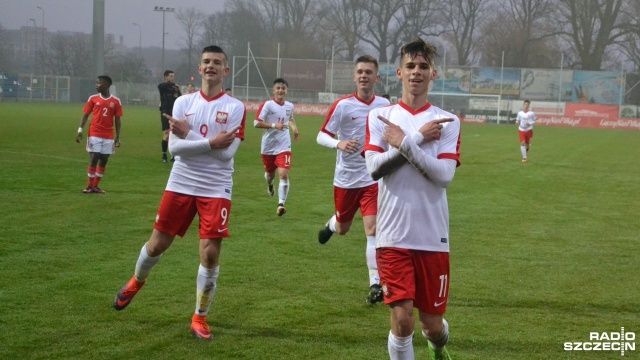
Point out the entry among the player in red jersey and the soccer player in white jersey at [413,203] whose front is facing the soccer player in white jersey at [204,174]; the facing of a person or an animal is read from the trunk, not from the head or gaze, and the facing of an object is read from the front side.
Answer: the player in red jersey

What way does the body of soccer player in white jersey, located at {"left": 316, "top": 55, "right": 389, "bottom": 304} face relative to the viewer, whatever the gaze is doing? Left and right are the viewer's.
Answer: facing the viewer and to the right of the viewer

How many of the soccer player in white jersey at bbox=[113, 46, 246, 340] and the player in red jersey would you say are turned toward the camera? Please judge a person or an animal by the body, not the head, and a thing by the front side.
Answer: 2

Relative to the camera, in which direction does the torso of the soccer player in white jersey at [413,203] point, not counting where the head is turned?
toward the camera

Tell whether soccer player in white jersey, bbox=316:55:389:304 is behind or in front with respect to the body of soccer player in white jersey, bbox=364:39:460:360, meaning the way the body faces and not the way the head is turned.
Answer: behind

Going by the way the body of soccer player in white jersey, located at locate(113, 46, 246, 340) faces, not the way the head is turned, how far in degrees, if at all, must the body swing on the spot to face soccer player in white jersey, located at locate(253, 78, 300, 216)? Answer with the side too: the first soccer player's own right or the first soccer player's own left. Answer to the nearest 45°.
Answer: approximately 180°

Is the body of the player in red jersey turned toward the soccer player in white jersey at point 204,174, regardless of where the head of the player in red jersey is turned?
yes

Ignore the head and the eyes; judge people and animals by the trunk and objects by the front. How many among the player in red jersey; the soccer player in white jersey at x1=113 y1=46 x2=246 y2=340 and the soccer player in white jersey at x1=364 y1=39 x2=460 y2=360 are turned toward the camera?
3

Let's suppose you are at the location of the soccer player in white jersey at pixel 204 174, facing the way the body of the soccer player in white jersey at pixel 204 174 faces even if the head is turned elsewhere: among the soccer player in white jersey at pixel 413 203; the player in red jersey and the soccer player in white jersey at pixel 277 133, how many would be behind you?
2

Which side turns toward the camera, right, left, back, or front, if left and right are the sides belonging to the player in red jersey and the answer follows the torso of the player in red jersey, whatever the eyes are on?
front

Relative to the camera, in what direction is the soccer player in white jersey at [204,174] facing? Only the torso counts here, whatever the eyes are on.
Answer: toward the camera
